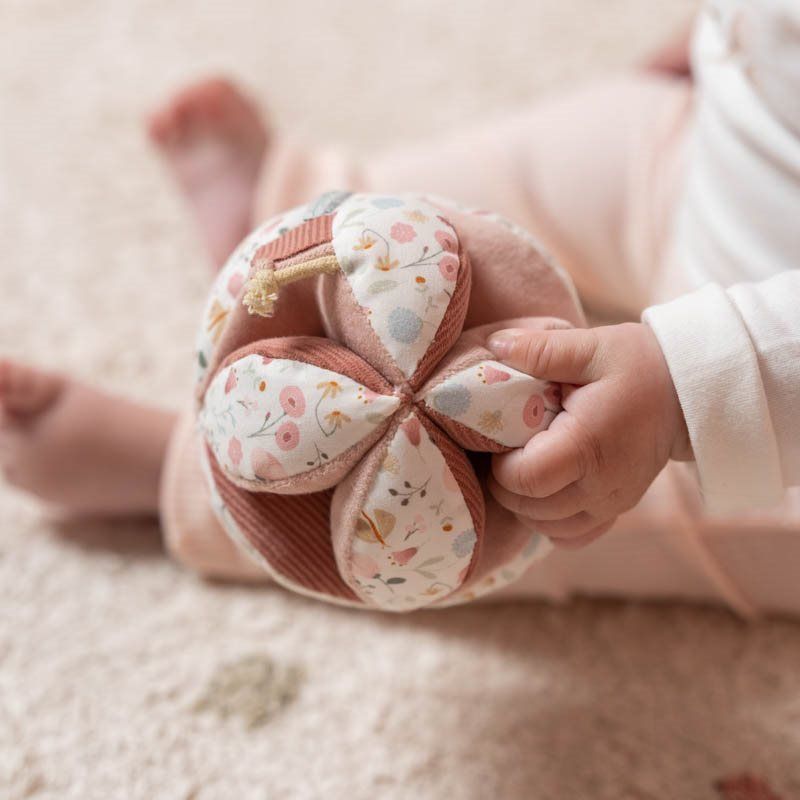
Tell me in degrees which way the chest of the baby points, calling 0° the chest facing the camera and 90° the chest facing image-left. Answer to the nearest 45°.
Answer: approximately 90°
